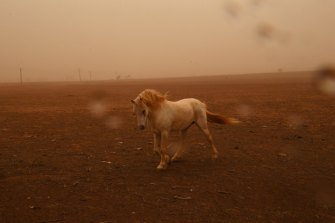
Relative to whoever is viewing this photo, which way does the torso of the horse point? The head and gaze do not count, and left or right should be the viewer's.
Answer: facing the viewer and to the left of the viewer
